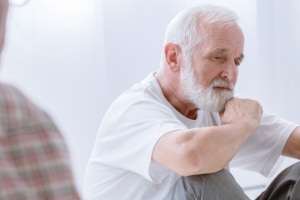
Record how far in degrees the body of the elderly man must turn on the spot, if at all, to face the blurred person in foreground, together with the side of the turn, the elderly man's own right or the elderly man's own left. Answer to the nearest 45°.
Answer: approximately 45° to the elderly man's own right
